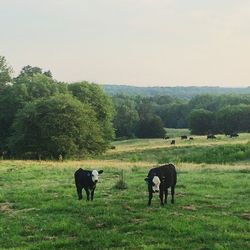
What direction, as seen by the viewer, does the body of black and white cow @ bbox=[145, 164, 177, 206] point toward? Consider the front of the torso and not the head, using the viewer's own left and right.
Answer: facing the viewer and to the left of the viewer

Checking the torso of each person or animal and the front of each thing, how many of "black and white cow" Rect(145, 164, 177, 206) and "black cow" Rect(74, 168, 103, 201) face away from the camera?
0

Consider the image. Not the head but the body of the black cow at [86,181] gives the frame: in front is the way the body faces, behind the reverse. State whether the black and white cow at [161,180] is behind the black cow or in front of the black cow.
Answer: in front

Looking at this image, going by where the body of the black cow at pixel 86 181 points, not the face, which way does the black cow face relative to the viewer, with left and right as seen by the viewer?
facing the viewer and to the right of the viewer

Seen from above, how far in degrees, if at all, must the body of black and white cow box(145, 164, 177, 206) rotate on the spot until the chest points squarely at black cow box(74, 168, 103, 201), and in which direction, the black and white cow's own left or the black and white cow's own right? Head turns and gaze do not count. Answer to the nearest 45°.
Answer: approximately 90° to the black and white cow's own right
